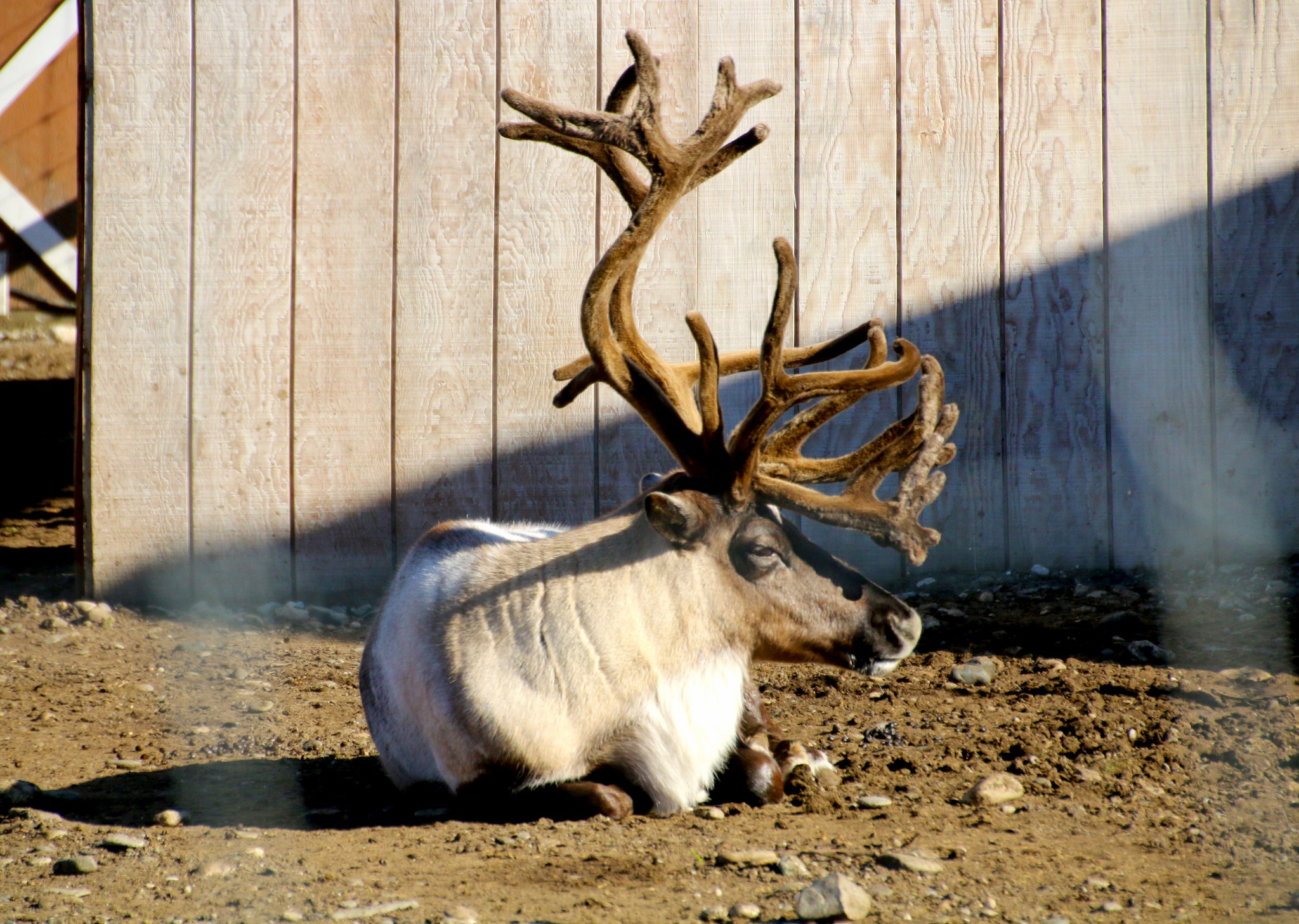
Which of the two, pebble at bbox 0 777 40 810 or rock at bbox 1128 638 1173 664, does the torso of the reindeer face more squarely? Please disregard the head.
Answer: the rock

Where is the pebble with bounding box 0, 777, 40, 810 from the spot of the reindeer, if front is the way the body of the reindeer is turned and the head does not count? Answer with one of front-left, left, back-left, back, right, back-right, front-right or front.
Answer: back-right

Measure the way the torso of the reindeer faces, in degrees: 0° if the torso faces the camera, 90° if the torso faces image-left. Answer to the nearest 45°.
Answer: approximately 315°

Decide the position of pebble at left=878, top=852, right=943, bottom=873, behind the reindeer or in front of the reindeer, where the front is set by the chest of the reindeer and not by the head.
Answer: in front

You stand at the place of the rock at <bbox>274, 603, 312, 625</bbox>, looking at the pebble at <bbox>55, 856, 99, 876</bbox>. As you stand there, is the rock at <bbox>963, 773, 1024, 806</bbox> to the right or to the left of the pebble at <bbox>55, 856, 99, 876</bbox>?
left

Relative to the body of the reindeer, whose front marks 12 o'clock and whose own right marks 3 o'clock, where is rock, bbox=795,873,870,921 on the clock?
The rock is roughly at 1 o'clock from the reindeer.

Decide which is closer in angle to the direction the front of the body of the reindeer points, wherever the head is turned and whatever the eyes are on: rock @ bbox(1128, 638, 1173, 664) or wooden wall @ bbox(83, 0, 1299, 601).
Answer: the rock

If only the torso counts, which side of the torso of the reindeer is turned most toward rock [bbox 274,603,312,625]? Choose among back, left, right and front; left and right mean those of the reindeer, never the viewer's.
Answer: back

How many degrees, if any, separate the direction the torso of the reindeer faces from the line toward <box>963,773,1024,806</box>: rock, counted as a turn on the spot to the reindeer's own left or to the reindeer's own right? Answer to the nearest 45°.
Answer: approximately 45° to the reindeer's own left

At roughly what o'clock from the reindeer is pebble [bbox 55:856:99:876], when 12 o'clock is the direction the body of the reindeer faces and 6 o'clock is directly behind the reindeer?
The pebble is roughly at 4 o'clock from the reindeer.

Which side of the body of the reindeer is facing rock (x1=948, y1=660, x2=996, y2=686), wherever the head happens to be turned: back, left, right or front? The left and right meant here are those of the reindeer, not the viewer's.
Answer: left

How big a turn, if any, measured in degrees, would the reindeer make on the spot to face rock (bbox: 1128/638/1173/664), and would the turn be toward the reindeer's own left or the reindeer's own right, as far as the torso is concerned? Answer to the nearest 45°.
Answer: approximately 90° to the reindeer's own left

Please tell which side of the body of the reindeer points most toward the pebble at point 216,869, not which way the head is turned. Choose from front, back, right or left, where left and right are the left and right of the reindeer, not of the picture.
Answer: right

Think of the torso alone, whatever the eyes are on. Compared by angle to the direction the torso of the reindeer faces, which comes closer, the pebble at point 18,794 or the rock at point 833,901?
the rock
